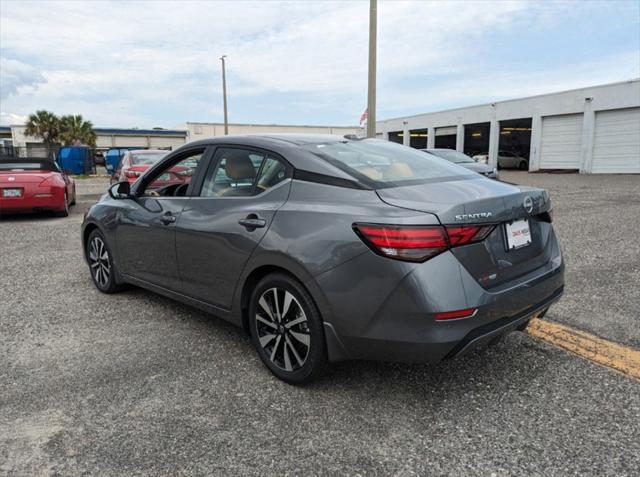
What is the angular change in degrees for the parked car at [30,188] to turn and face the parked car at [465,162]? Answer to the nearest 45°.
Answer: approximately 90° to its right

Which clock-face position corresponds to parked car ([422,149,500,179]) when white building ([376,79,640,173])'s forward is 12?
The parked car is roughly at 11 o'clock from the white building.

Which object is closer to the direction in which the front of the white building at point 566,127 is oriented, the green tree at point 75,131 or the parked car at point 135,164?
the parked car

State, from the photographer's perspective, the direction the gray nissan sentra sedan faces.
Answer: facing away from the viewer and to the left of the viewer

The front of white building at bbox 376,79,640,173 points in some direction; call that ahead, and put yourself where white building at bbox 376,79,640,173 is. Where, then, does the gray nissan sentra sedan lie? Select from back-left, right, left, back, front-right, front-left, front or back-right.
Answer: front-left

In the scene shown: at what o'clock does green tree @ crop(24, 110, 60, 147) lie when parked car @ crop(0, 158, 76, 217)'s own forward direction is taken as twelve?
The green tree is roughly at 12 o'clock from the parked car.

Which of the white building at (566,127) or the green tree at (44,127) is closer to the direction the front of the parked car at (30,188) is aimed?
the green tree

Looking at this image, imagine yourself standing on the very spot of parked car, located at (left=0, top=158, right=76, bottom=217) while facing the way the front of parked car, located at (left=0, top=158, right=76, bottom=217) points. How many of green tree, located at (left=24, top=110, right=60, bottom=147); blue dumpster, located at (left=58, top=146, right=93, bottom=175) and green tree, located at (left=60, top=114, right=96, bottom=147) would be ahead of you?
3

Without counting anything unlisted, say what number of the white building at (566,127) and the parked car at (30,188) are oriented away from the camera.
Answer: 1

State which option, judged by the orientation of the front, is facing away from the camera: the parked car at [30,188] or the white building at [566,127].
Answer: the parked car

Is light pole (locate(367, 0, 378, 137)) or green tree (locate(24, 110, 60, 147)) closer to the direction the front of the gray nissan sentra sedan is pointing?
the green tree

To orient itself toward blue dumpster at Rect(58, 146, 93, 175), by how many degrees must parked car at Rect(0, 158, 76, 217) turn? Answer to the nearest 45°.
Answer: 0° — it already faces it

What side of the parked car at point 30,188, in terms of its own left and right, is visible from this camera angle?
back

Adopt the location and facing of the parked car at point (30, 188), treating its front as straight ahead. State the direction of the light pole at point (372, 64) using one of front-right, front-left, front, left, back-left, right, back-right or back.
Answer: right

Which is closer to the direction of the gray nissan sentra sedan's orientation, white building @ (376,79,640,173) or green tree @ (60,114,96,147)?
the green tree

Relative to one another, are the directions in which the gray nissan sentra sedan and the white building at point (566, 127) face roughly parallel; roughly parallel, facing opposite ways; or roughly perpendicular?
roughly perpendicular
